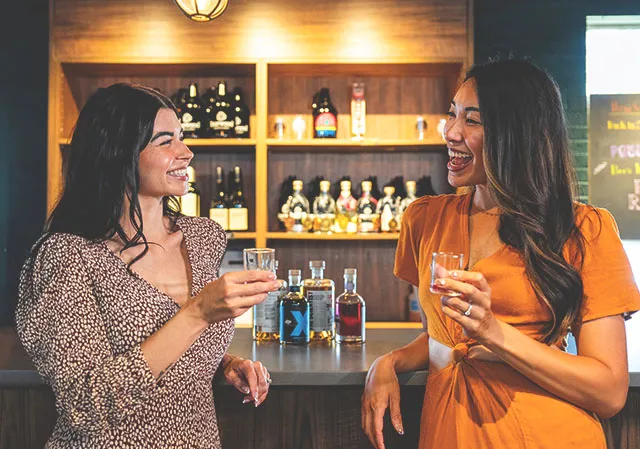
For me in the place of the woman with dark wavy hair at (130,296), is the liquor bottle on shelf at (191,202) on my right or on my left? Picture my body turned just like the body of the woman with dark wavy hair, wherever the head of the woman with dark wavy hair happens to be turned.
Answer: on my left

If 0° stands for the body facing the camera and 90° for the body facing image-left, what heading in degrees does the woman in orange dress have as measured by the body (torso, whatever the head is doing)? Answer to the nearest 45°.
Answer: approximately 45°

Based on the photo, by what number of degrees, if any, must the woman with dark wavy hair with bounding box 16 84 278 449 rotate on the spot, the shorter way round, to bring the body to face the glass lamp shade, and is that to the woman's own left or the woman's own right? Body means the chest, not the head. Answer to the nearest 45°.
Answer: approximately 135° to the woman's own left

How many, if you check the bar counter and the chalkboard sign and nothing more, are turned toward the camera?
2

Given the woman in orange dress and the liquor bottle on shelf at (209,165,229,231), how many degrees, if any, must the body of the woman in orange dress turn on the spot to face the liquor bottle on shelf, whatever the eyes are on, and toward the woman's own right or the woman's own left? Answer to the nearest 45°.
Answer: approximately 90° to the woman's own right

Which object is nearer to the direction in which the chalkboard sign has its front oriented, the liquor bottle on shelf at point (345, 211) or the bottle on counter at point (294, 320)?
the bottle on counter

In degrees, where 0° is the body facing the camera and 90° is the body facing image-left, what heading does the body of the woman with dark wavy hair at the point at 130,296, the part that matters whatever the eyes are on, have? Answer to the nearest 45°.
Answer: approximately 315°

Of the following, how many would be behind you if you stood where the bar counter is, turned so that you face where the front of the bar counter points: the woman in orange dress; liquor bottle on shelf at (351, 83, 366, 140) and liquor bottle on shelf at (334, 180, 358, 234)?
2

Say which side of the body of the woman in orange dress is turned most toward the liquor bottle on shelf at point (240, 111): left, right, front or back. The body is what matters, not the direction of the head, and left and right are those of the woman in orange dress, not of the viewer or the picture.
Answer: right

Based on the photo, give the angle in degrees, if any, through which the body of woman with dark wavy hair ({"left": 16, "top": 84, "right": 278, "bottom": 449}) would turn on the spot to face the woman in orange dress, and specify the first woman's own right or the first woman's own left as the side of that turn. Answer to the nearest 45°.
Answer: approximately 45° to the first woman's own left

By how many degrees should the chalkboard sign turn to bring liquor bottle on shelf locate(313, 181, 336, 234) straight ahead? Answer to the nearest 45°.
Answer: approximately 45° to its right

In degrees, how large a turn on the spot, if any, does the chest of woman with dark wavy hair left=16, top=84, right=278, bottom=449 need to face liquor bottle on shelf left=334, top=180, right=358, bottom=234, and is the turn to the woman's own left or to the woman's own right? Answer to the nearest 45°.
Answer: approximately 90° to the woman's own left

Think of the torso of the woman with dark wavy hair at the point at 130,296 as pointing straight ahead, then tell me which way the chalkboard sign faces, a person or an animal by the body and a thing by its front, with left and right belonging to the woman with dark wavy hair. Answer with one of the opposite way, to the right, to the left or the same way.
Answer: to the right

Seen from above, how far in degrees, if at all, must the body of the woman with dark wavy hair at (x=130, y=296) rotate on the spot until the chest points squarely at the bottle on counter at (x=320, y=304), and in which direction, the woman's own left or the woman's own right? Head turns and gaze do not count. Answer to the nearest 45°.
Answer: approximately 90° to the woman's own left

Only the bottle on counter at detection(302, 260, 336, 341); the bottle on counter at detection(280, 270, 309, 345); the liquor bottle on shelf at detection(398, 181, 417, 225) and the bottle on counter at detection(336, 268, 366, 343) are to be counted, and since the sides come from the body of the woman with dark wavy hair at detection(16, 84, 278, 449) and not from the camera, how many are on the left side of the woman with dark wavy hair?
4

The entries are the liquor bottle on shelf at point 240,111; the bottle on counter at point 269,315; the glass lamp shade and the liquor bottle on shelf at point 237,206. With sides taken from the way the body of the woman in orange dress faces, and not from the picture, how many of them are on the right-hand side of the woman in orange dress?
4
